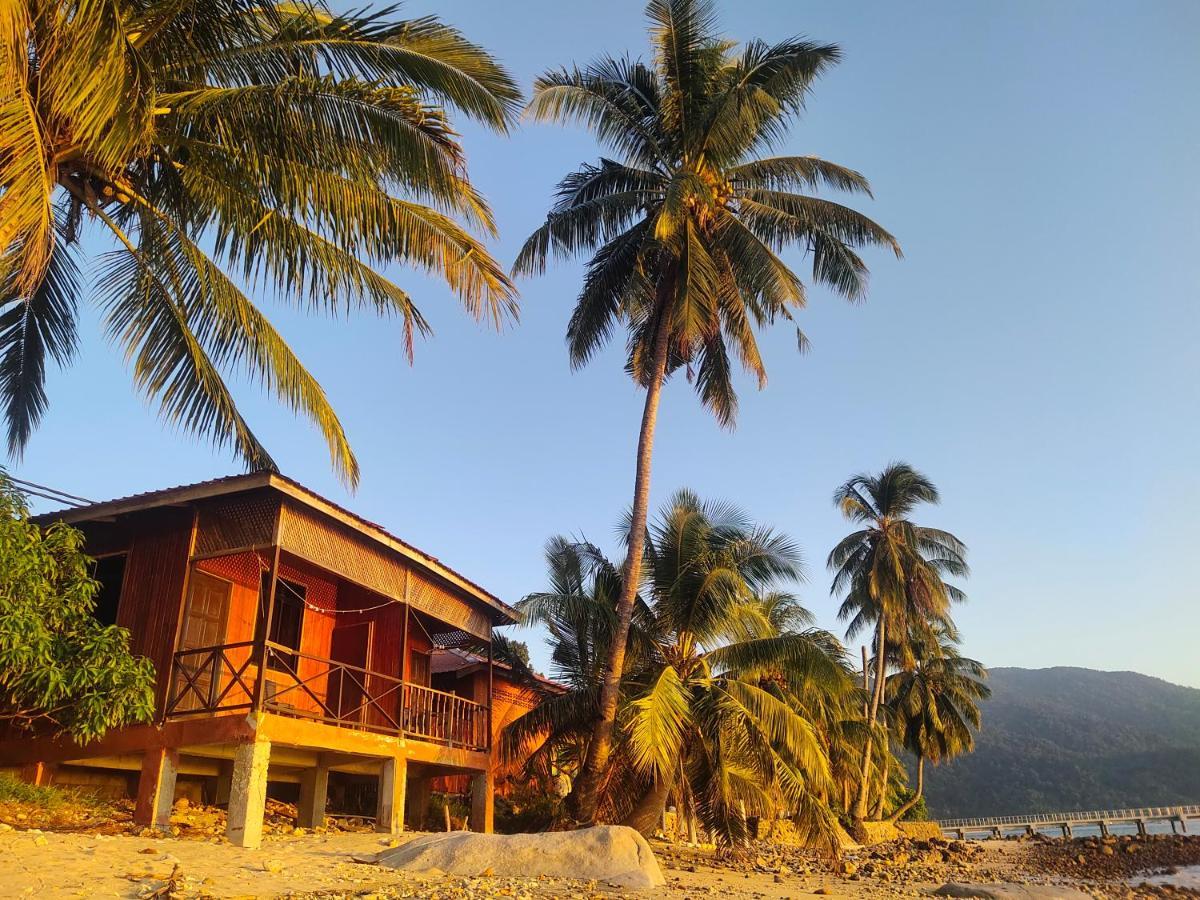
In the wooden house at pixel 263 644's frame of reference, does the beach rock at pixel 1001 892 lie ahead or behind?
ahead

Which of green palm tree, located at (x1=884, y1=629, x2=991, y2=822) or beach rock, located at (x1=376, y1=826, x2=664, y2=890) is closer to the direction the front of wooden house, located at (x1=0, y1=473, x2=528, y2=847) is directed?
the beach rock

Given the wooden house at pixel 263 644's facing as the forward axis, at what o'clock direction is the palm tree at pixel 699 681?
The palm tree is roughly at 10 o'clock from the wooden house.

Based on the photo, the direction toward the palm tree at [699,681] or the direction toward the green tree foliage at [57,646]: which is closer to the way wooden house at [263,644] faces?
the palm tree

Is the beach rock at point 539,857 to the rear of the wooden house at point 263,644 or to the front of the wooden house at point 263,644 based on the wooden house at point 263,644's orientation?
to the front

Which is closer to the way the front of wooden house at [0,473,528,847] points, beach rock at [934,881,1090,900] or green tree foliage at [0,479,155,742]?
the beach rock

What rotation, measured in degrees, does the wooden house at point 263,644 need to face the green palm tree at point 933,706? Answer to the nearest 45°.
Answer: approximately 90° to its left

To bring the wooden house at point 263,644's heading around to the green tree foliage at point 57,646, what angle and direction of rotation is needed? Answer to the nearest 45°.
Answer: approximately 90° to its right

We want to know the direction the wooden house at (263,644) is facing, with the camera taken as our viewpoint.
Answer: facing the viewer and to the right of the viewer

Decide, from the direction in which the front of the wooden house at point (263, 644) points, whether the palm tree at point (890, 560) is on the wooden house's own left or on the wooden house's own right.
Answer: on the wooden house's own left
